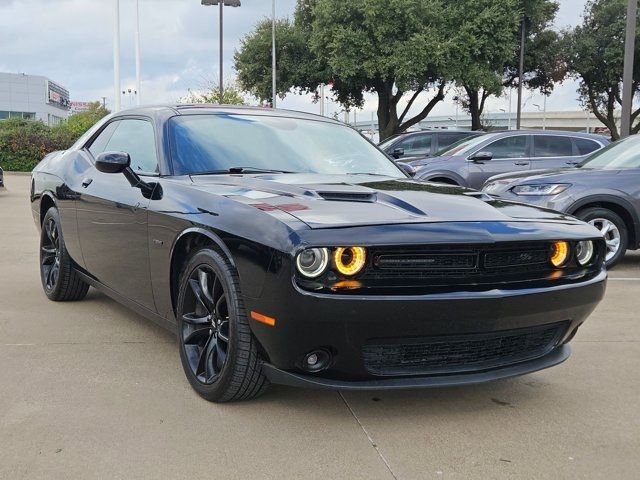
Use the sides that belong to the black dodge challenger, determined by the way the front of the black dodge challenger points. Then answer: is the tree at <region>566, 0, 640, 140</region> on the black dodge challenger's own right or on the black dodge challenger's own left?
on the black dodge challenger's own left

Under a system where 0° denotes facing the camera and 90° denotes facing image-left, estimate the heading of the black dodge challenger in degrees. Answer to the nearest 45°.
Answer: approximately 315°

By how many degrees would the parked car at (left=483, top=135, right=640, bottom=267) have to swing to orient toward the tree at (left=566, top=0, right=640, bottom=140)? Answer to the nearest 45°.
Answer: approximately 135° to its right

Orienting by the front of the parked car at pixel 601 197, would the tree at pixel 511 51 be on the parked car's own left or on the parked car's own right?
on the parked car's own right

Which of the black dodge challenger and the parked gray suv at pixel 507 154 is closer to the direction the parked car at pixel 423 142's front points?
the black dodge challenger

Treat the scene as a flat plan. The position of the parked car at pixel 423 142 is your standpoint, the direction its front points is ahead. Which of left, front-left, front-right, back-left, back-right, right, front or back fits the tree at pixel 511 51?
back-right

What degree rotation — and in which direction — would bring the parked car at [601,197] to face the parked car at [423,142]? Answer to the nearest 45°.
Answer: approximately 90° to its right

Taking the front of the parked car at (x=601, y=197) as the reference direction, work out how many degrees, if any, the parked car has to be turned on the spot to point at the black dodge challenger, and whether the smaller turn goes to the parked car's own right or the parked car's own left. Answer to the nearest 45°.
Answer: approximately 45° to the parked car's own left

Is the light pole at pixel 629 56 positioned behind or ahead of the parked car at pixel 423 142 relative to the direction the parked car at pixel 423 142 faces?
behind
